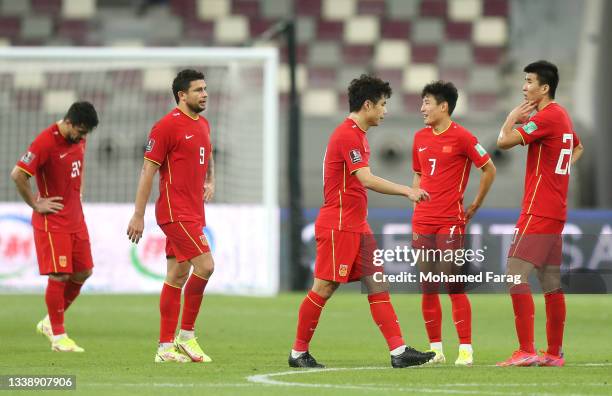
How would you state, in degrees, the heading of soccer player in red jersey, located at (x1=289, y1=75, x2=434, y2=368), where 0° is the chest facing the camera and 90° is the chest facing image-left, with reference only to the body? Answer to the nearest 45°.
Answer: approximately 270°

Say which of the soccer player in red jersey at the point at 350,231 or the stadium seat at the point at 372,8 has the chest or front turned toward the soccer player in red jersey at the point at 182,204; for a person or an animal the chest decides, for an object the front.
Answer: the stadium seat

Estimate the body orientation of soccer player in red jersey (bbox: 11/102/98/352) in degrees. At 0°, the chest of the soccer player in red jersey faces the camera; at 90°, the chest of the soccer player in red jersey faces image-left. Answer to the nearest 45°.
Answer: approximately 315°

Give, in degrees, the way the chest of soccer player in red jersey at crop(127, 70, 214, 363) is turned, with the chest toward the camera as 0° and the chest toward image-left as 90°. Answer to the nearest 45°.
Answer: approximately 315°

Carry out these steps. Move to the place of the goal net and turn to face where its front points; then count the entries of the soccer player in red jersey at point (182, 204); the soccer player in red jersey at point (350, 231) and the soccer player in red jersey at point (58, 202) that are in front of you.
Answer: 3

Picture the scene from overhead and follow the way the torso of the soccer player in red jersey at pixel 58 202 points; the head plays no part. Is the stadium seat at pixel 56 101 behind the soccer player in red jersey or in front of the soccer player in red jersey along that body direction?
behind

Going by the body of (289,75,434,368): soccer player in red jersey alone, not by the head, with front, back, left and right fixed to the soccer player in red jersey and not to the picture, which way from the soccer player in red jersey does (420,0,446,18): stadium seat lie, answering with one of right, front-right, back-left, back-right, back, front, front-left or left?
left

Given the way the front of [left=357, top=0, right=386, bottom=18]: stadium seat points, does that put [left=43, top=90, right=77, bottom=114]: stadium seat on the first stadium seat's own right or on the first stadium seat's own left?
on the first stadium seat's own right

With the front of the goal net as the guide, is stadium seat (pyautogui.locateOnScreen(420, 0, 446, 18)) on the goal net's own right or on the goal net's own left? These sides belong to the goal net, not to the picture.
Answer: on the goal net's own left

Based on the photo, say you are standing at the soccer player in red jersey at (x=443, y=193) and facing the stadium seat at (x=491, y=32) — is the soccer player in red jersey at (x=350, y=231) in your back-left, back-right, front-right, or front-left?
back-left

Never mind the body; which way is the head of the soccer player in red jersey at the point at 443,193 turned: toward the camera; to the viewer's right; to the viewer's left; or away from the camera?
to the viewer's left

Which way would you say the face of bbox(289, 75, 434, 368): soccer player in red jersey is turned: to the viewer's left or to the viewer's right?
to the viewer's right

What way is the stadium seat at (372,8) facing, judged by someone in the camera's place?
facing the viewer

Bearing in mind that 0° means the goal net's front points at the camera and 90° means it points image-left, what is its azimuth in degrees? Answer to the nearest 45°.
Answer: approximately 0°

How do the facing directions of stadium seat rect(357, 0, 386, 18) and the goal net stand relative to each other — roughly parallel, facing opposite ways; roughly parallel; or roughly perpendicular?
roughly parallel
